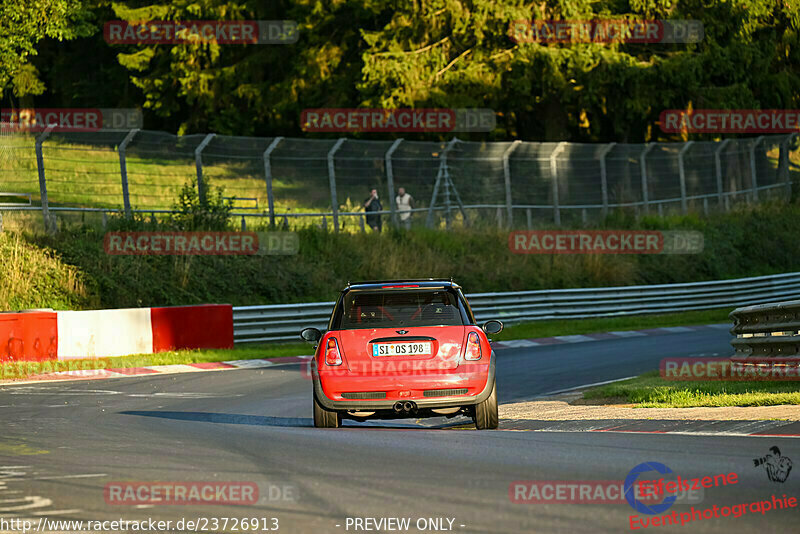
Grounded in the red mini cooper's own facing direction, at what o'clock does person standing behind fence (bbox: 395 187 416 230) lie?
The person standing behind fence is roughly at 12 o'clock from the red mini cooper.

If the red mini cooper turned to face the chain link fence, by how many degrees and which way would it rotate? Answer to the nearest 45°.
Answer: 0° — it already faces it

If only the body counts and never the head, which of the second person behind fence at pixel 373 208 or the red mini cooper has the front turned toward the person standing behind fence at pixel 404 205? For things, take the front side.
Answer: the red mini cooper

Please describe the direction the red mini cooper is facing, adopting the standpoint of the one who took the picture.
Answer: facing away from the viewer

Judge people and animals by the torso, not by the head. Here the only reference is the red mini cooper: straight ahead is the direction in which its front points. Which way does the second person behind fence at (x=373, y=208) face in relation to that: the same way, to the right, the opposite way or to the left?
the opposite way

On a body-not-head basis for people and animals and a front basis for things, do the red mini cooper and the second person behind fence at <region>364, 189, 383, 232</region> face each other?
yes

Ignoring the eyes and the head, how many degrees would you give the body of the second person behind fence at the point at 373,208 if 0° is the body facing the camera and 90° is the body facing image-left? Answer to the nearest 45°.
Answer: approximately 0°

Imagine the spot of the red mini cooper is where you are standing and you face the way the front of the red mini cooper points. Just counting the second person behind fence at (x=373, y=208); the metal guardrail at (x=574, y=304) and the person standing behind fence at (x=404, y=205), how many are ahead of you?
3

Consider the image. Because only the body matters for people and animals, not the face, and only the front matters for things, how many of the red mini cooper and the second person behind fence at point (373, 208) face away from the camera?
1

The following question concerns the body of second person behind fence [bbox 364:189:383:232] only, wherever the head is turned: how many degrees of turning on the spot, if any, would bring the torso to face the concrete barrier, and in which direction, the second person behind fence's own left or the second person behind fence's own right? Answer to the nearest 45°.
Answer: approximately 45° to the second person behind fence's own right

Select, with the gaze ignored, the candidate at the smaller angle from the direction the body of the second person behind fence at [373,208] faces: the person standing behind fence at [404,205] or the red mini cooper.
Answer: the red mini cooper

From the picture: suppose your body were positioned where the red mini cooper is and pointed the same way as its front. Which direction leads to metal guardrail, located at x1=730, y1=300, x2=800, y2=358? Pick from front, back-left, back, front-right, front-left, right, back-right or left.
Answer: front-right
